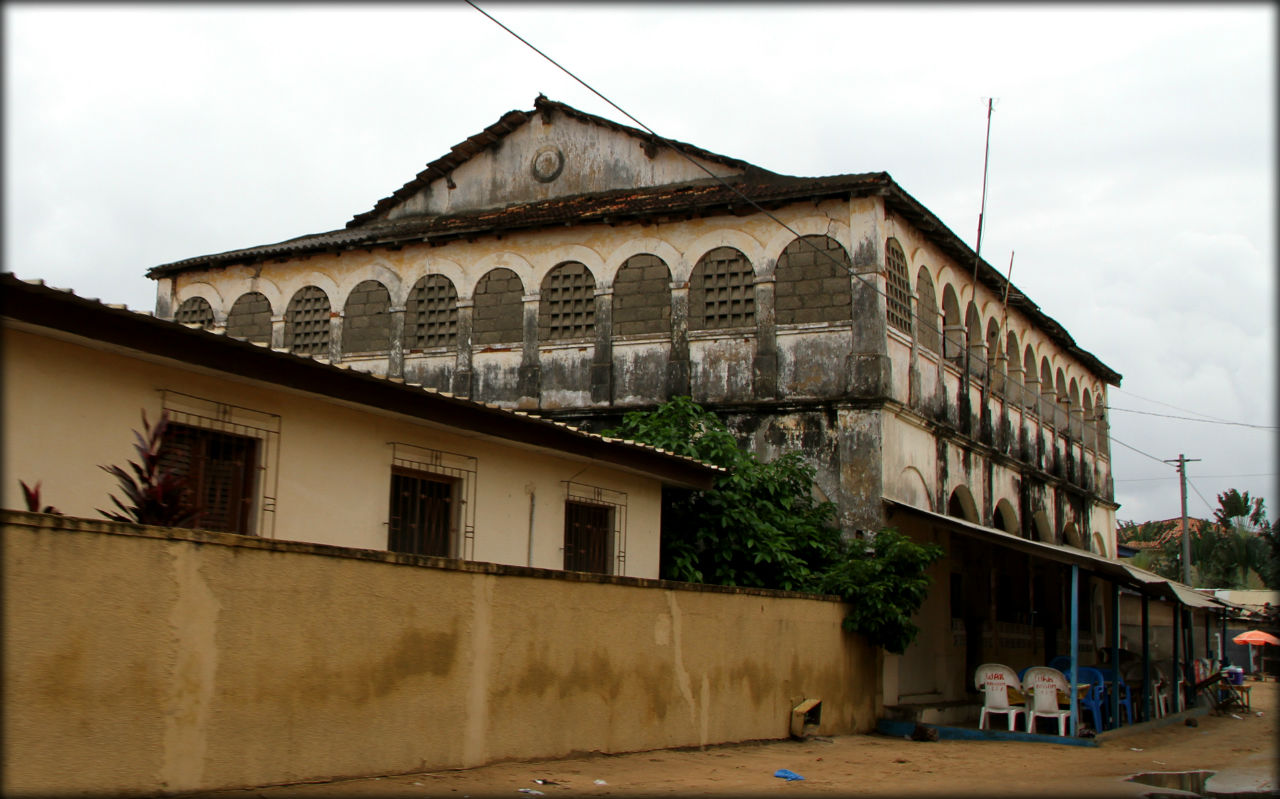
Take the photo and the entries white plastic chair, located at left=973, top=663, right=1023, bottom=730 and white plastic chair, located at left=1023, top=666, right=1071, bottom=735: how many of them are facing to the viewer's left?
0

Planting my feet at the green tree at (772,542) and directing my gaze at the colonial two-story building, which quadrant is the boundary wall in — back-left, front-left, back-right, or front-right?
back-left

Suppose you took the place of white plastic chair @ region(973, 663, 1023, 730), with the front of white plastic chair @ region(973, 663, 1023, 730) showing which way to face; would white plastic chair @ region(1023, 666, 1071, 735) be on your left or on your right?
on your right

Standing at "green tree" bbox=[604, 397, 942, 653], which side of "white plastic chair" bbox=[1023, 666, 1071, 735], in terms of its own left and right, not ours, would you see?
left

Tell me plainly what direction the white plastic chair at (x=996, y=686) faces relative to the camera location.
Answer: facing away from the viewer and to the right of the viewer

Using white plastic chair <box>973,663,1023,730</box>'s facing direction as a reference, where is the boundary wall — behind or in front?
behind

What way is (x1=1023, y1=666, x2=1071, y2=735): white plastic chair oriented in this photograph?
away from the camera

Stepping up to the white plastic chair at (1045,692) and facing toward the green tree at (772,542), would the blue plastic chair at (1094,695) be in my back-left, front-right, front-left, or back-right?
back-right
